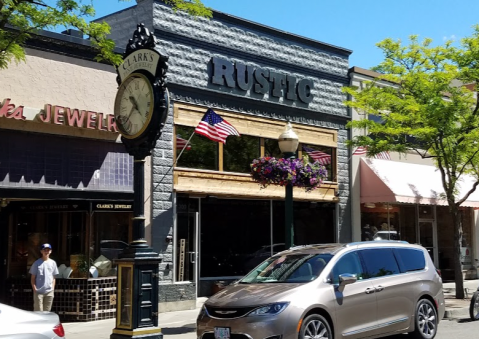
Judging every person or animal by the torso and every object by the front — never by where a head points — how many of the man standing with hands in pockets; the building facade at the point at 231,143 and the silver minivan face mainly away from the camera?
0

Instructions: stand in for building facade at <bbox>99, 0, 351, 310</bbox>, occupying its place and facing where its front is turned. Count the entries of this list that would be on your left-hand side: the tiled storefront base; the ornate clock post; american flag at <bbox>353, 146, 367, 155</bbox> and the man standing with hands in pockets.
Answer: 1

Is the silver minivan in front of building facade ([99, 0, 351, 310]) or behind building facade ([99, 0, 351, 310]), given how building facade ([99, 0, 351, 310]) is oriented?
in front

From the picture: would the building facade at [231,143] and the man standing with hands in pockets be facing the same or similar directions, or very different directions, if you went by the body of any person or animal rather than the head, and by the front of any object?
same or similar directions

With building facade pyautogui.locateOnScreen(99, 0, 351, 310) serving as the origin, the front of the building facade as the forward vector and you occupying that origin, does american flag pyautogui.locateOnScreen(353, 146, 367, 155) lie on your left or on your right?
on your left

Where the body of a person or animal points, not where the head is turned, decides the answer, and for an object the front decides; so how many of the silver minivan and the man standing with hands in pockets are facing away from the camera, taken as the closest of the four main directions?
0

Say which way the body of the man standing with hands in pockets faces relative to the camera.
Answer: toward the camera

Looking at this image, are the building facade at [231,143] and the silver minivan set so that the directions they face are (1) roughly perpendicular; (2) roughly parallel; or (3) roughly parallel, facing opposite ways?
roughly perpendicular

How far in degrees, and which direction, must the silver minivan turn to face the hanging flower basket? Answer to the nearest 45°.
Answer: approximately 135° to its right

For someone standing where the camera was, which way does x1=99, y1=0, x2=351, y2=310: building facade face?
facing the viewer and to the right of the viewer

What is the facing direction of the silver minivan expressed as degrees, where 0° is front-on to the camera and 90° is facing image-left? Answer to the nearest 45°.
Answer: approximately 45°

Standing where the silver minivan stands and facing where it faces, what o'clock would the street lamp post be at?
The street lamp post is roughly at 4 o'clock from the silver minivan.
